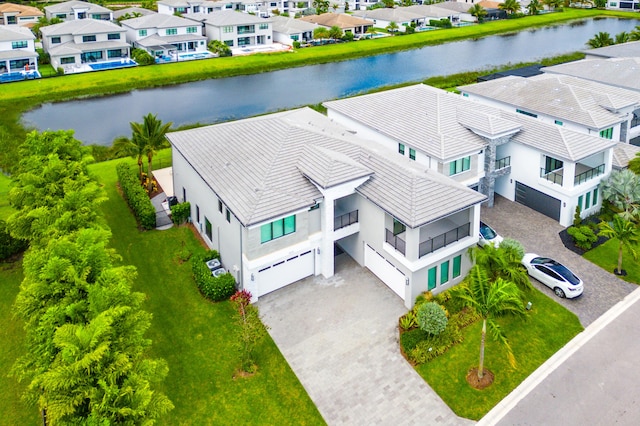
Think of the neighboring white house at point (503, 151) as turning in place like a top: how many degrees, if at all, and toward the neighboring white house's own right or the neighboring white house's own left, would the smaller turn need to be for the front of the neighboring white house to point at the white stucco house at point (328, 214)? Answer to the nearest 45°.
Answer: approximately 90° to the neighboring white house's own right

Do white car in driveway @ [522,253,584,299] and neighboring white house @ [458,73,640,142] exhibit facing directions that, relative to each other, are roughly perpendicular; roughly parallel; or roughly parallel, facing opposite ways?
roughly parallel, facing opposite ways

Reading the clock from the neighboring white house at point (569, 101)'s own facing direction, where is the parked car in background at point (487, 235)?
The parked car in background is roughly at 2 o'clock from the neighboring white house.

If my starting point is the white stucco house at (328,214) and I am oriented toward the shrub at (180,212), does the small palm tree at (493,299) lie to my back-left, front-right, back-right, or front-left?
back-left

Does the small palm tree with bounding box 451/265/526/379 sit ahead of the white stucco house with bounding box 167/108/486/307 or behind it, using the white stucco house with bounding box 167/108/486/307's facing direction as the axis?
ahead

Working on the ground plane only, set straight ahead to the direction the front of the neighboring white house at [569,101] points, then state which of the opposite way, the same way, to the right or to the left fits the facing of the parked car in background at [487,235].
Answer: the same way

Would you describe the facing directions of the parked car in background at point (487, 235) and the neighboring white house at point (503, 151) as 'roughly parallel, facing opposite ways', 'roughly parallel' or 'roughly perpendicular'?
roughly parallel

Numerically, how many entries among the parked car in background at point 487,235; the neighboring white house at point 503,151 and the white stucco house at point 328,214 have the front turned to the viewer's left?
0

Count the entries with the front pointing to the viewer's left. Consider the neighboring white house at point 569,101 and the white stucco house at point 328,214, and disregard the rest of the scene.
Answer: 0

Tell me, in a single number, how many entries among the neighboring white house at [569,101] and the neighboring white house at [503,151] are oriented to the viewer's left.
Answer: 0

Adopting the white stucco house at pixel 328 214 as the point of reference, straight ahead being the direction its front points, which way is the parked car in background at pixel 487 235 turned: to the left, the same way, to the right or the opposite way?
the same way

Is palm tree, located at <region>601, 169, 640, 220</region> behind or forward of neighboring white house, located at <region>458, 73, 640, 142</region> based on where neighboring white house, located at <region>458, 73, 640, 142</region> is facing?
forward

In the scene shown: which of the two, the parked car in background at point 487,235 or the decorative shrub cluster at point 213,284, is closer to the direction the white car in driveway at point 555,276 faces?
the parked car in background

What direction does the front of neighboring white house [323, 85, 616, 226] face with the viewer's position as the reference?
facing the viewer and to the right of the viewer
